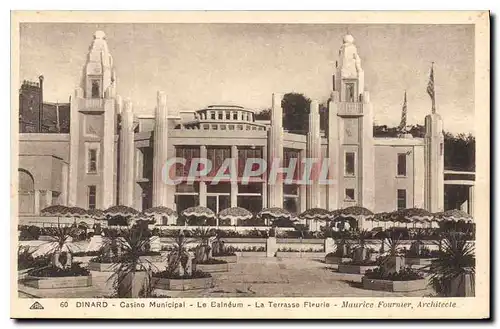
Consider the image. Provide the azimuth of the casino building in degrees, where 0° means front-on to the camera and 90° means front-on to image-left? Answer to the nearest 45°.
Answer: approximately 0°

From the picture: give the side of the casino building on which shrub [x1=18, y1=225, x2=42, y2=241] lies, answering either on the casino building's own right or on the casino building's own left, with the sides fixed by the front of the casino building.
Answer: on the casino building's own right
